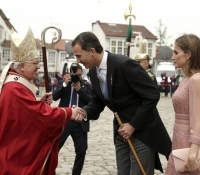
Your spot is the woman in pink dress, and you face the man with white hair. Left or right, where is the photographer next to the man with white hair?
right

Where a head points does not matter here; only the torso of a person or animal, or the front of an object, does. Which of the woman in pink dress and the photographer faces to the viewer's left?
the woman in pink dress

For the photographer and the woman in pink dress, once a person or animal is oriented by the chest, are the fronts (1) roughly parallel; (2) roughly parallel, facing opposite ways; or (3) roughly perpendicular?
roughly perpendicular

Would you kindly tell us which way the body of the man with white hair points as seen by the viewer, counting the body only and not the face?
to the viewer's right

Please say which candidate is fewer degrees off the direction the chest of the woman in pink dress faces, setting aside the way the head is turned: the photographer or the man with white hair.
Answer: the man with white hair

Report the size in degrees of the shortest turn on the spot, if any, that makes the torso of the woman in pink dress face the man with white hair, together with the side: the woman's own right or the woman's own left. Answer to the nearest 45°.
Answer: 0° — they already face them

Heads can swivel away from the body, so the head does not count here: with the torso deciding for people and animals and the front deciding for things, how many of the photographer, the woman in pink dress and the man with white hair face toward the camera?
1

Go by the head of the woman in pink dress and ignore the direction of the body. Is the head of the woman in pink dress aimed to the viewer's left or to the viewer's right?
to the viewer's left

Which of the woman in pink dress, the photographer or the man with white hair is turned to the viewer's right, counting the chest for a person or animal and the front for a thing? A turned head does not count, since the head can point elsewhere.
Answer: the man with white hair

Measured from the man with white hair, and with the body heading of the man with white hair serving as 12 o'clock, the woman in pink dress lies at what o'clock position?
The woman in pink dress is roughly at 1 o'clock from the man with white hair.

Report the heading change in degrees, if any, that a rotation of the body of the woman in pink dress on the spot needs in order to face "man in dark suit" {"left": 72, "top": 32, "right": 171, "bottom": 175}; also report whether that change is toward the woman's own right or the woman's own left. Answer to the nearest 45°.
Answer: approximately 45° to the woman's own right

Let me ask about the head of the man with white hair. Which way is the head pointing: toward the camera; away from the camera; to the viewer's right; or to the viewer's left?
to the viewer's right

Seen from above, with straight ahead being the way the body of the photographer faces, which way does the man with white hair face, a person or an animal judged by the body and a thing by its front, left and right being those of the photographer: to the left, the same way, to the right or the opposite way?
to the left

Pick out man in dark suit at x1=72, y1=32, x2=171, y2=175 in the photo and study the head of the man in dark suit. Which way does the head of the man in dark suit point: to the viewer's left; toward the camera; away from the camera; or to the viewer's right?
to the viewer's left

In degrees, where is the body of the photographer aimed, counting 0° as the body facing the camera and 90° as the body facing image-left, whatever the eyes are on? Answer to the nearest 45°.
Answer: approximately 0°

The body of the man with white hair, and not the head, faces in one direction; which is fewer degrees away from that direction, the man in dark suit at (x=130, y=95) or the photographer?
the man in dark suit

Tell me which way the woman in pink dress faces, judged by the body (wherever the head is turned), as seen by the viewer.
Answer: to the viewer's left
